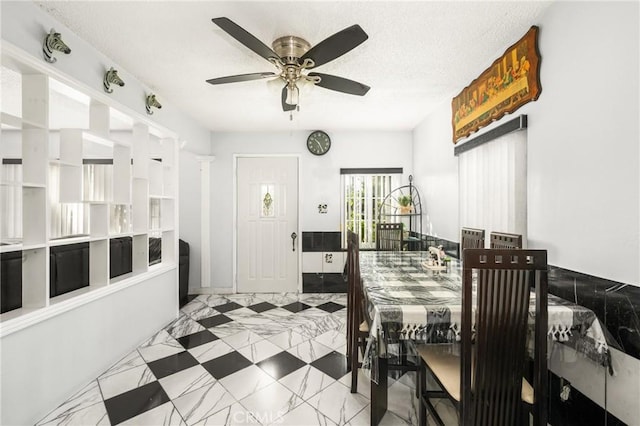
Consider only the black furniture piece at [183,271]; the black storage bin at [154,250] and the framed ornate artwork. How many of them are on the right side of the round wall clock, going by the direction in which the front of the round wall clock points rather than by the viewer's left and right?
2

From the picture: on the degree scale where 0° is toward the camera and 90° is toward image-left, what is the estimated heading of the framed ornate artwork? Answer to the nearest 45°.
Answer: approximately 45°

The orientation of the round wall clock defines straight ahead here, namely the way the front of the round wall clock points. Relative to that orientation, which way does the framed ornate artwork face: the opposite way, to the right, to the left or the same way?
to the right

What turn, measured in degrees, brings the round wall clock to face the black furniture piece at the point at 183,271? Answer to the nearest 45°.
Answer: approximately 90° to its right

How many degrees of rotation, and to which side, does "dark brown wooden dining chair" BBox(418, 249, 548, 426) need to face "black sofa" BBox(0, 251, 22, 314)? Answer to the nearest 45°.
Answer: approximately 45° to its left

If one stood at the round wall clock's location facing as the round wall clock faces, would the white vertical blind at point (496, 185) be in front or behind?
in front

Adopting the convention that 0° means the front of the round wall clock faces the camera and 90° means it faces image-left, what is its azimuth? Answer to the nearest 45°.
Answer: approximately 0°

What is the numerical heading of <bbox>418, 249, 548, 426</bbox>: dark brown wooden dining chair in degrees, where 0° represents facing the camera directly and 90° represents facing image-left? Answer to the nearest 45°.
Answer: approximately 135°

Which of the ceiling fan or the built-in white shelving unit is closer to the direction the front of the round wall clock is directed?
the ceiling fan
